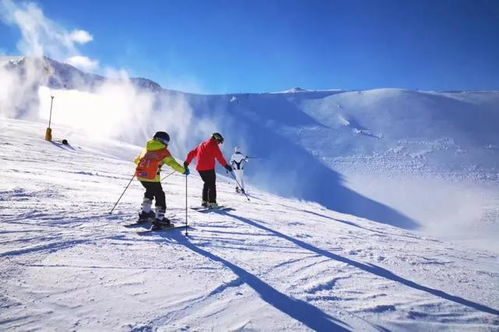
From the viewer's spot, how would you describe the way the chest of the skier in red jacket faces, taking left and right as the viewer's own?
facing away from the viewer and to the right of the viewer

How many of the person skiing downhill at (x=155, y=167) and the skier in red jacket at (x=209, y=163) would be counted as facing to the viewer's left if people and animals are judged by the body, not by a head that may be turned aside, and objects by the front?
0

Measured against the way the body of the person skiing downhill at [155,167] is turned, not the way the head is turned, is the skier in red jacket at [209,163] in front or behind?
in front
